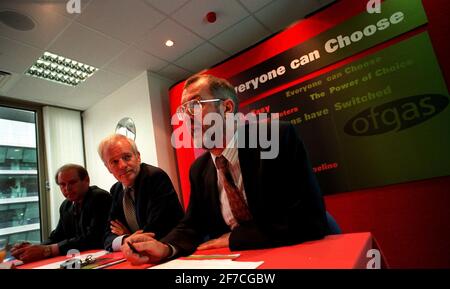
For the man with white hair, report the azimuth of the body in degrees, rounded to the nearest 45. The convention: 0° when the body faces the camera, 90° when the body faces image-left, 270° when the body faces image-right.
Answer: approximately 45°

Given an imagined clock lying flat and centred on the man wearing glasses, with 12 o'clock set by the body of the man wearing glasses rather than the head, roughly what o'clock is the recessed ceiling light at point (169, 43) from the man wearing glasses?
The recessed ceiling light is roughly at 4 o'clock from the man wearing glasses.

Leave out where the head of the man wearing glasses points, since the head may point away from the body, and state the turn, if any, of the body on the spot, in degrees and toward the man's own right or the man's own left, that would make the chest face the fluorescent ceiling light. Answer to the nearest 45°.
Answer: approximately 90° to the man's own right

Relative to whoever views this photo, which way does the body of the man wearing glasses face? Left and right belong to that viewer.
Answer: facing the viewer and to the left of the viewer

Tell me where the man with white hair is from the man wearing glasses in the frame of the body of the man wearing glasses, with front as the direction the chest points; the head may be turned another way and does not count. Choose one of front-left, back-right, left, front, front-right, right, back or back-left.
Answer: right

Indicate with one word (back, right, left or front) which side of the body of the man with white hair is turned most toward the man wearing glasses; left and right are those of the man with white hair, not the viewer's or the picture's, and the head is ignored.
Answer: left
